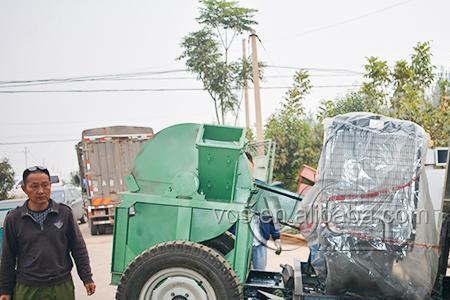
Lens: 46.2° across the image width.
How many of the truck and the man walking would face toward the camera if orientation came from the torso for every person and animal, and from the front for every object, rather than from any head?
1

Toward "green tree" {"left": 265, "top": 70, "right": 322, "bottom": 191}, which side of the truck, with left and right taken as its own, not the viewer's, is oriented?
right

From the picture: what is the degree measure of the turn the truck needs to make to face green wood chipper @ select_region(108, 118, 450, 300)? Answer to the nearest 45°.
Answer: approximately 180°

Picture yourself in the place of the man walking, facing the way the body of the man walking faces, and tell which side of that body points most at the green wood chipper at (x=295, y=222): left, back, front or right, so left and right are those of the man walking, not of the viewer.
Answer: left

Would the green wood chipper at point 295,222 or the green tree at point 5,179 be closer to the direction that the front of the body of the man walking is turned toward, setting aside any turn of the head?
the green wood chipper

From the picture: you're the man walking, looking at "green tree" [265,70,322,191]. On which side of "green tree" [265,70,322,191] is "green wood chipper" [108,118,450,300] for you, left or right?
right

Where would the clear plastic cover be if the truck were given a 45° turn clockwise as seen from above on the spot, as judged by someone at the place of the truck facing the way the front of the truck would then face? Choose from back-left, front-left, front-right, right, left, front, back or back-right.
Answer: back-right

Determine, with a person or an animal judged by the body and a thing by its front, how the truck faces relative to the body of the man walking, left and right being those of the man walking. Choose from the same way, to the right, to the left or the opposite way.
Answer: the opposite way

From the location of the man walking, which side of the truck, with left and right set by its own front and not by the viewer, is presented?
back

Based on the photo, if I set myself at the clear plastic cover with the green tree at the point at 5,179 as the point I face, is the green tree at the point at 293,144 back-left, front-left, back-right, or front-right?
front-right

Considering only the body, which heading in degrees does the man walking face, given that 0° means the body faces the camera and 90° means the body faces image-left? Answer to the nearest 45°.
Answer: approximately 0°

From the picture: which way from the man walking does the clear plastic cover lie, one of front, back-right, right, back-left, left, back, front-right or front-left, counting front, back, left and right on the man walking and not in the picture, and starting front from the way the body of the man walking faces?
left

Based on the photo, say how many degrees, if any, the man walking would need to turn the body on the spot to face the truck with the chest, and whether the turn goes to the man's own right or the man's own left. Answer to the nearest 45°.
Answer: approximately 180°

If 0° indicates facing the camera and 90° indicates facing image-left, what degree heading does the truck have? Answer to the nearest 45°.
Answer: approximately 180°
